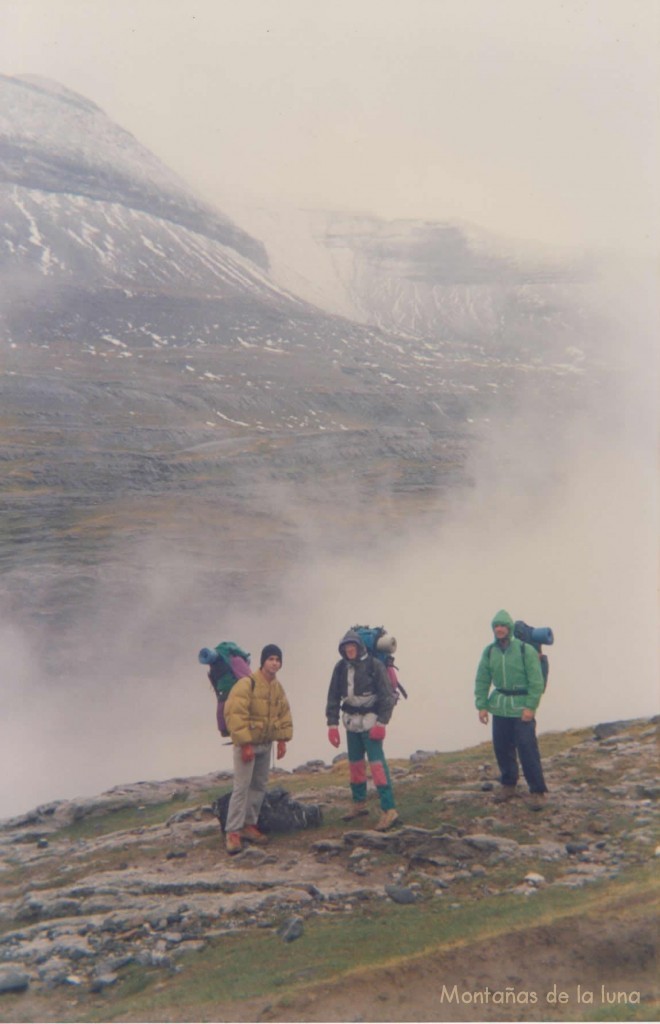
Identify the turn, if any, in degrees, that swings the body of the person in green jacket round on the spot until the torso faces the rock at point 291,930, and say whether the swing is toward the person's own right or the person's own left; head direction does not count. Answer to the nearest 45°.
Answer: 0° — they already face it

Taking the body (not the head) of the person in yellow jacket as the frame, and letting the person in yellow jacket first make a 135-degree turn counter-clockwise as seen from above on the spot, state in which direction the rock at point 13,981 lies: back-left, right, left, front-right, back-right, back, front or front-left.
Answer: back-left

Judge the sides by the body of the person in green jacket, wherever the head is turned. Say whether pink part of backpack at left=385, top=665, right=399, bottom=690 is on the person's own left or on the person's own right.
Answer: on the person's own right

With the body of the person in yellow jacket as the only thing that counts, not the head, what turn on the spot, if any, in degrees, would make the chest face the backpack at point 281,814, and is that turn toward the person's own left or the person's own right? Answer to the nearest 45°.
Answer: approximately 135° to the person's own left

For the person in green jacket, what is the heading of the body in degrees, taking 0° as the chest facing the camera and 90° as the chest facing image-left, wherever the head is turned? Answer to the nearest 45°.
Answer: approximately 45°
